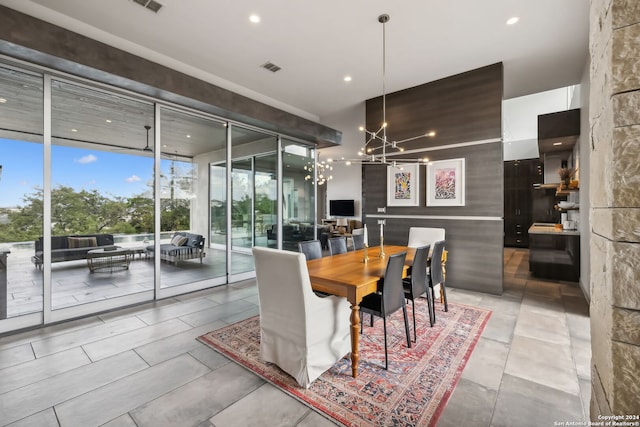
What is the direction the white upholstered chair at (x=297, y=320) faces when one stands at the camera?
facing away from the viewer and to the right of the viewer

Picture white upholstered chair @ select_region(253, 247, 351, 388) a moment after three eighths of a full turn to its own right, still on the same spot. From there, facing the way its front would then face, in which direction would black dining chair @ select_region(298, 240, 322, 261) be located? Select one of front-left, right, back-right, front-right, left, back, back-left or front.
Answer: back

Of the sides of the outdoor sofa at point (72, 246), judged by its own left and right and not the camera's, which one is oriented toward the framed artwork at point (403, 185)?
left

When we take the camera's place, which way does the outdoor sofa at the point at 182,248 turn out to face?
facing the viewer and to the left of the viewer

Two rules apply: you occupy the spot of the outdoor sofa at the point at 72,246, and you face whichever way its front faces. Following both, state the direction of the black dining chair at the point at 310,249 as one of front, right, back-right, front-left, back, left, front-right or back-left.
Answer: front-left

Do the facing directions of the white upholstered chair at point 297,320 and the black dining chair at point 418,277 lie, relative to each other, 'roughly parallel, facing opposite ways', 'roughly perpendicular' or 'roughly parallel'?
roughly perpendicular

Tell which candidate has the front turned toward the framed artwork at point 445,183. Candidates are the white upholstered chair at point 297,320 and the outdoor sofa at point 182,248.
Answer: the white upholstered chair

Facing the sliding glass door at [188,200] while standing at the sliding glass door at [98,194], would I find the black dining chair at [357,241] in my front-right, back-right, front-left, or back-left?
front-right

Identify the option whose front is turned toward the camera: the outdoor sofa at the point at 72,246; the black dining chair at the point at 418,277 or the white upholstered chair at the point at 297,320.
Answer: the outdoor sofa

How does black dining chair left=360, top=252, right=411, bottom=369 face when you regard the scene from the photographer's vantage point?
facing away from the viewer and to the left of the viewer

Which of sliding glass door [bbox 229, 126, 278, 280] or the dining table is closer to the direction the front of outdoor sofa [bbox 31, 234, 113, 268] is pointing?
the dining table

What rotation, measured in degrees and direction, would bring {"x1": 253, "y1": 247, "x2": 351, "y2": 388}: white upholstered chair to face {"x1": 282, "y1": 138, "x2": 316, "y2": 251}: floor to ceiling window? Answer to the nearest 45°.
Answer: approximately 45° to its left

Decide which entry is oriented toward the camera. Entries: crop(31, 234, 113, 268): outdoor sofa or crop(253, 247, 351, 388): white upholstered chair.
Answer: the outdoor sofa

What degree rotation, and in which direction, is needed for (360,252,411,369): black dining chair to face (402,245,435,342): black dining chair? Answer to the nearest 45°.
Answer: approximately 90° to its right

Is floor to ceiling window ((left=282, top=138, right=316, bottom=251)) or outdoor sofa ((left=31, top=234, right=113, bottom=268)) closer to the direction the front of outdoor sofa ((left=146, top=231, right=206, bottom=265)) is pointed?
the outdoor sofa

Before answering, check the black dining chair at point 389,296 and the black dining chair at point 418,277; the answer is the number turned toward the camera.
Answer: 0

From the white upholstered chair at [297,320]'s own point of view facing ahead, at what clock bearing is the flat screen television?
The flat screen television is roughly at 11 o'clock from the white upholstered chair.

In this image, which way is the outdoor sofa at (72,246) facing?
toward the camera

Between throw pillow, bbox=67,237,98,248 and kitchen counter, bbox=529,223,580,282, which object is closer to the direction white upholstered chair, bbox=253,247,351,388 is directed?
the kitchen counter
